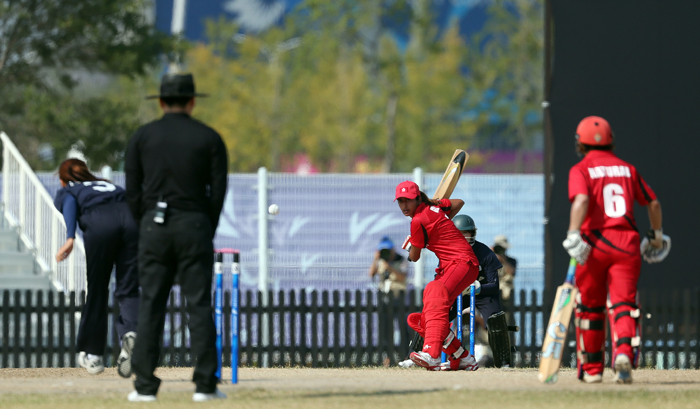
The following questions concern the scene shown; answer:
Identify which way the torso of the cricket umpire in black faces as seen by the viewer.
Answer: away from the camera

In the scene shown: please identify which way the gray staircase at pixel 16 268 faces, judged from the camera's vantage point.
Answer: facing to the right of the viewer

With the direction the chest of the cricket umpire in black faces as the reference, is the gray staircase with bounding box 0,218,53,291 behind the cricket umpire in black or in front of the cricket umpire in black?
in front

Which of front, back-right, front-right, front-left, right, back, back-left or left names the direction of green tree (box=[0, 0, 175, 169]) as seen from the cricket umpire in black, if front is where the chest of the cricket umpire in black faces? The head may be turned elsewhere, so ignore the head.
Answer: front

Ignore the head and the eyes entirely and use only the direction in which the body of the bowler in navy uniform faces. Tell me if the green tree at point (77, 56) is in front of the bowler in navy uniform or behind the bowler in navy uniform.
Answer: in front

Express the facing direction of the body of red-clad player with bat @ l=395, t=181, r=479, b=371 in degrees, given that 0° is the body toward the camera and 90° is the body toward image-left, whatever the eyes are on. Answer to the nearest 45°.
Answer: approximately 90°

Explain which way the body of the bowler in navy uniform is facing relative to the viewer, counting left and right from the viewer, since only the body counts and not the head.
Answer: facing away from the viewer and to the left of the viewer

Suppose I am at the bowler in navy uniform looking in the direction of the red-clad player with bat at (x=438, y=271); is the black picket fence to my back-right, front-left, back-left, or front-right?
front-left

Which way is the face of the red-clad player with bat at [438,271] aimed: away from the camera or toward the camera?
toward the camera
